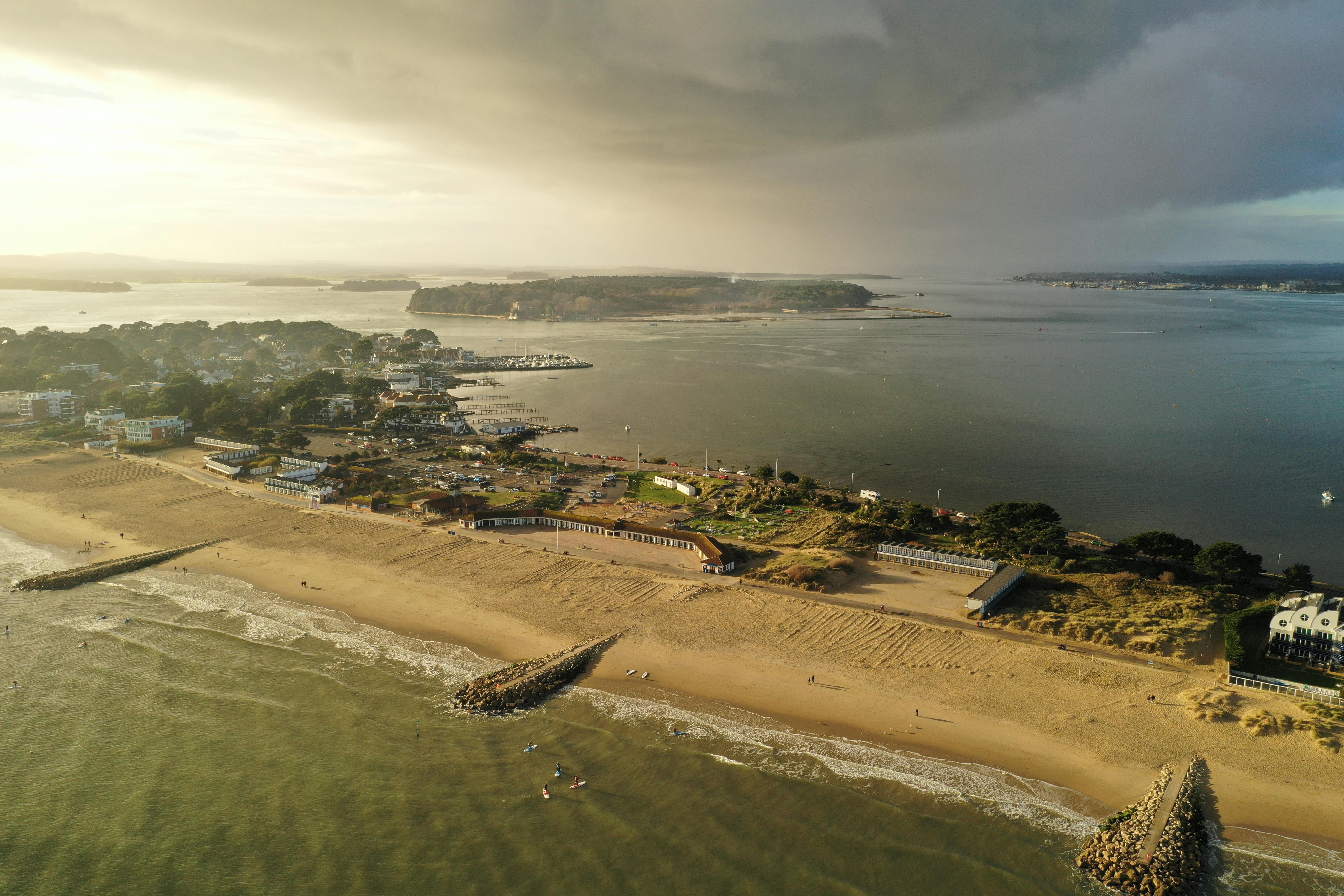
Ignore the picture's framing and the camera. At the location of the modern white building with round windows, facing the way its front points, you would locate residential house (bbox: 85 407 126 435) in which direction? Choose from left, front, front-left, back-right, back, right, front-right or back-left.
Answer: right

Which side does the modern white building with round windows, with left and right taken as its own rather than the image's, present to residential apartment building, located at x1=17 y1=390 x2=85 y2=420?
right

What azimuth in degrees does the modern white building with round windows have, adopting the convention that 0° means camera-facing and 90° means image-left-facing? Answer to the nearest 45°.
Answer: approximately 0°

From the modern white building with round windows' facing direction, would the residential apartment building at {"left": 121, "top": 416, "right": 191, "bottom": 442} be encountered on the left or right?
on its right

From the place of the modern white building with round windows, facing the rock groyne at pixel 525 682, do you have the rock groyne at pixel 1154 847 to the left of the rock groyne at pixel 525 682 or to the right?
left

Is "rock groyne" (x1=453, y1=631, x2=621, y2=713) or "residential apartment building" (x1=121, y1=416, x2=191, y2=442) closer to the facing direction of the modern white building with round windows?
the rock groyne

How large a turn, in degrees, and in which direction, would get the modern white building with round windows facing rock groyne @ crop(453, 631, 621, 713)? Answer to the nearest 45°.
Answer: approximately 45° to its right

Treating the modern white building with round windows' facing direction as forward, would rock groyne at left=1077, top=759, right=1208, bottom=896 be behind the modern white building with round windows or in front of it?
in front
